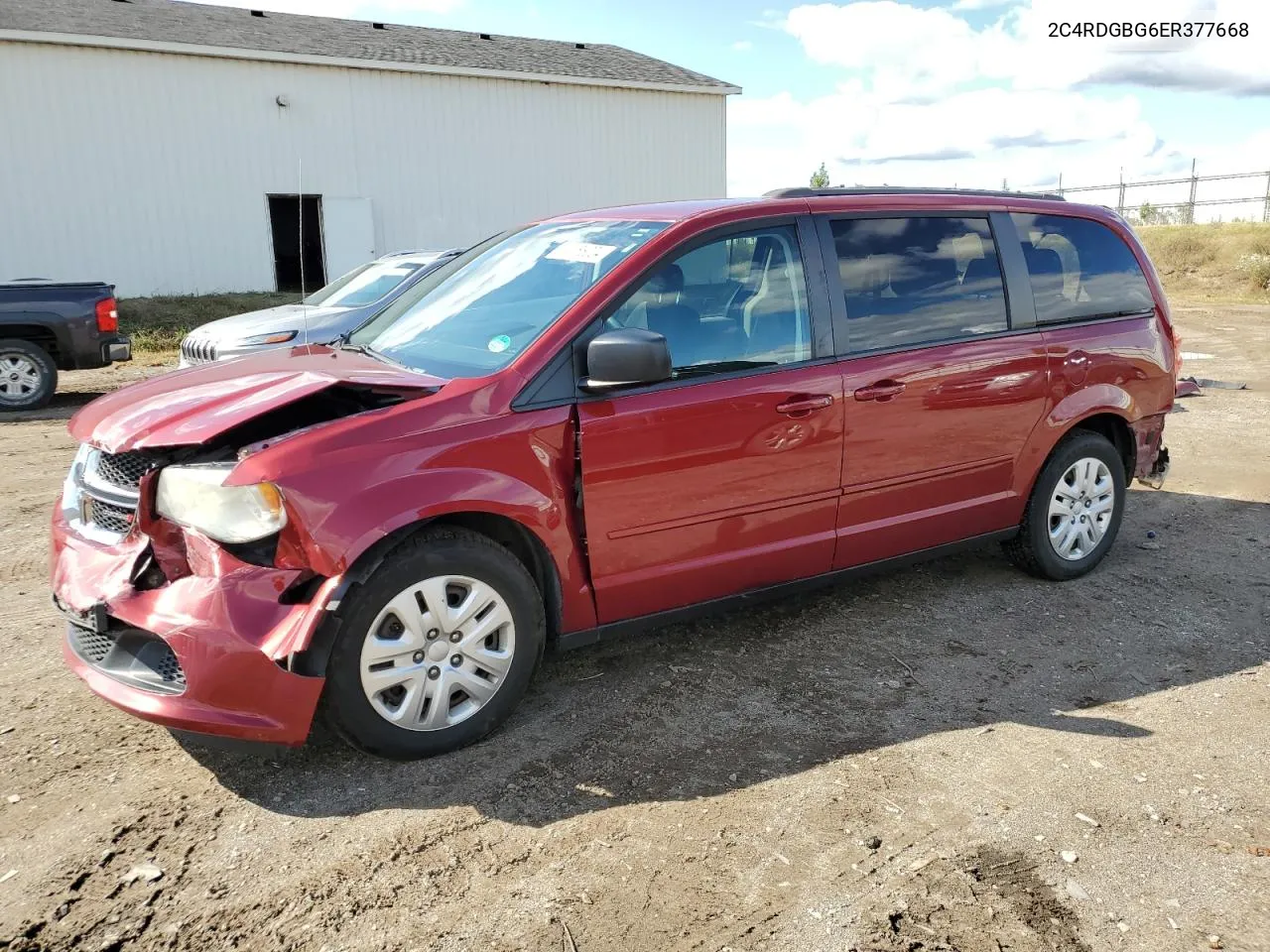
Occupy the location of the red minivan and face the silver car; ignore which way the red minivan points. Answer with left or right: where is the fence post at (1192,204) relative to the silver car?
right

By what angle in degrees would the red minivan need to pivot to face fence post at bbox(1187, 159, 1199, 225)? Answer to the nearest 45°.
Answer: approximately 180°

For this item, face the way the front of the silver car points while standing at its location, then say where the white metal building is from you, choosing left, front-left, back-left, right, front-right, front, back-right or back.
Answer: back-right

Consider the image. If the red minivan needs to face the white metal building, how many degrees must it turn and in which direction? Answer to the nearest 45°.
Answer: approximately 135° to its right

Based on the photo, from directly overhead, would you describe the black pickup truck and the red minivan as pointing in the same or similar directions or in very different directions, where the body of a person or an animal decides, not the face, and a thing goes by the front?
same or similar directions

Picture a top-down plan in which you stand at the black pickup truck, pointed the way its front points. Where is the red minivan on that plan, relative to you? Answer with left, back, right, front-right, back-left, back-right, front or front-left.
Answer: left

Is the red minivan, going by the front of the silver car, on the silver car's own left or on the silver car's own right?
on the silver car's own left

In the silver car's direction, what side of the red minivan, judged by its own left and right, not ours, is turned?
right

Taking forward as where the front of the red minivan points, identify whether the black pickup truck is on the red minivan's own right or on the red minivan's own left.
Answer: on the red minivan's own right

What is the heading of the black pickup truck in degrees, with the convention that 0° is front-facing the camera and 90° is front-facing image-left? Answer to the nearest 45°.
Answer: approximately 90°

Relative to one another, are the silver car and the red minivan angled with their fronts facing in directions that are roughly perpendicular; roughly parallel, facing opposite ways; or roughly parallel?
roughly parallel

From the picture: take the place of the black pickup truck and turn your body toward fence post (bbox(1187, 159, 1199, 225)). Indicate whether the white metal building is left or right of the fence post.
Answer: left

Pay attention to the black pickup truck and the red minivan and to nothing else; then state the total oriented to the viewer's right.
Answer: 0

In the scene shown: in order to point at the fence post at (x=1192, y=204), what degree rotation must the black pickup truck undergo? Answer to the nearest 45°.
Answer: approximately 180°

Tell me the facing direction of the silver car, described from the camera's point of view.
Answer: facing the viewer and to the left of the viewer
